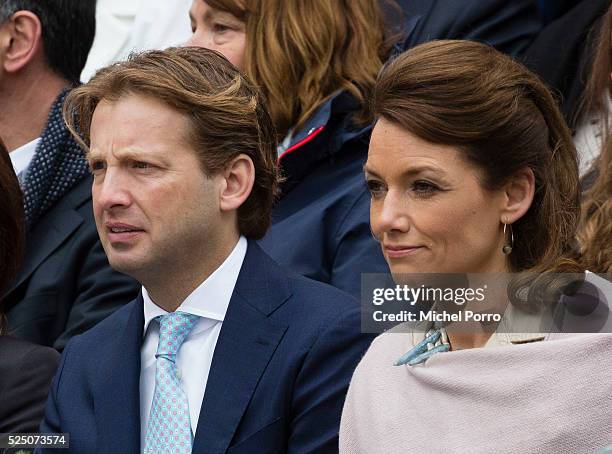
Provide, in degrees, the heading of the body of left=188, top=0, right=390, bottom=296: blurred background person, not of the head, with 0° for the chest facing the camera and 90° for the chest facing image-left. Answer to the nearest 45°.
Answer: approximately 45°

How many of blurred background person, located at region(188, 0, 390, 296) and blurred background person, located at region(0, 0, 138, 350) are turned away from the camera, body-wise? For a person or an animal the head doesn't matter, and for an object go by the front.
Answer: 0

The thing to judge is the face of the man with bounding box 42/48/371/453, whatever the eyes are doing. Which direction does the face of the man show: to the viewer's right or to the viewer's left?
to the viewer's left

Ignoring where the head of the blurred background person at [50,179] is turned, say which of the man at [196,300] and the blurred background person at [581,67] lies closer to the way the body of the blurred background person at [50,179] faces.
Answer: the man

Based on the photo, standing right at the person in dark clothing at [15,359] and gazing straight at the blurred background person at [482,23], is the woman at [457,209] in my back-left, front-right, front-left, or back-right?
front-right

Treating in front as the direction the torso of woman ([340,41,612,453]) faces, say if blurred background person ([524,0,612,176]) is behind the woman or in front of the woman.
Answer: behind

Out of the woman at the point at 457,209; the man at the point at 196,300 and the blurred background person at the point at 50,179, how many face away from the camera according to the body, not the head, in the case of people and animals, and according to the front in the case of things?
0

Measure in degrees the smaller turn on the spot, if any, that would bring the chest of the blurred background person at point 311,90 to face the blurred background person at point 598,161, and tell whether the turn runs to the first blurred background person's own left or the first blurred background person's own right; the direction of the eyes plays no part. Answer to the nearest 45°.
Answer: approximately 135° to the first blurred background person's own left

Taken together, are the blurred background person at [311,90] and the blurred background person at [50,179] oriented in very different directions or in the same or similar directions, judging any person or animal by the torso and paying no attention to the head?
same or similar directions

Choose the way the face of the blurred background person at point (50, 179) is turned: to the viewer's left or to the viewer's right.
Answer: to the viewer's left

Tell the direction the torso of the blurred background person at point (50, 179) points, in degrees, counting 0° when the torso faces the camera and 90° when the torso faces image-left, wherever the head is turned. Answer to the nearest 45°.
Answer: approximately 45°

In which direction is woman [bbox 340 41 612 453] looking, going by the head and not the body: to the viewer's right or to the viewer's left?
to the viewer's left

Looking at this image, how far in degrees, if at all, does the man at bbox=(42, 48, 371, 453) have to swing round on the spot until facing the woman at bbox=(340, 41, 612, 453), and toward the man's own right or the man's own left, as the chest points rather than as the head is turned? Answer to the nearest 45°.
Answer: approximately 90° to the man's own left

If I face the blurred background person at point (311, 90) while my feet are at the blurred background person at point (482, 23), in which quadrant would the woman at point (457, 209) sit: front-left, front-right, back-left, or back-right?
front-left

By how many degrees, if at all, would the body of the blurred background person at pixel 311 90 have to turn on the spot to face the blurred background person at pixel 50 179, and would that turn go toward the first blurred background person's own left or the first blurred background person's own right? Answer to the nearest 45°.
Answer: approximately 45° to the first blurred background person's own right

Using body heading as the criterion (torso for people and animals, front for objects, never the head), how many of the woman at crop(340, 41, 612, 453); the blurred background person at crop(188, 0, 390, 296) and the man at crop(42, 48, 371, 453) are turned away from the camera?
0
